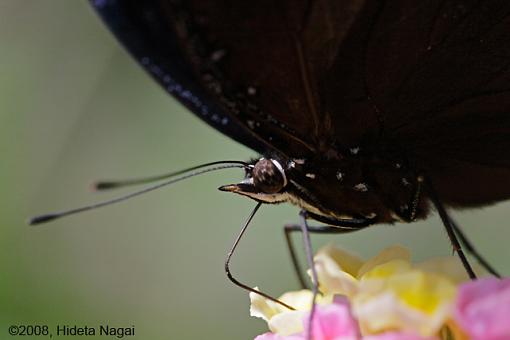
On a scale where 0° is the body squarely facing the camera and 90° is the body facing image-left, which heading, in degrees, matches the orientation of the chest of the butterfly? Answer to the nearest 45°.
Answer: approximately 90°
